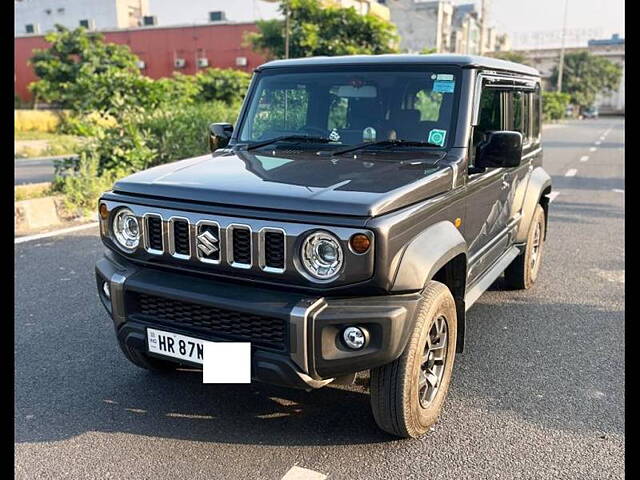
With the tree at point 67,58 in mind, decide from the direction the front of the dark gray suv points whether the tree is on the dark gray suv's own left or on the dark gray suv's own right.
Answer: on the dark gray suv's own right

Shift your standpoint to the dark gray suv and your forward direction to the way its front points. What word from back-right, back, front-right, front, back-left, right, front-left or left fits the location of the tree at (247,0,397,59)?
back-right

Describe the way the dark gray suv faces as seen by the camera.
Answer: facing the viewer and to the left of the viewer

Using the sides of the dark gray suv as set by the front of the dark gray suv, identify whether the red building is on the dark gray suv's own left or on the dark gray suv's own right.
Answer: on the dark gray suv's own right

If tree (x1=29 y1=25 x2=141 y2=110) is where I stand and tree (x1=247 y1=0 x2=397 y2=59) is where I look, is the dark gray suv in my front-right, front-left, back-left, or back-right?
front-right
